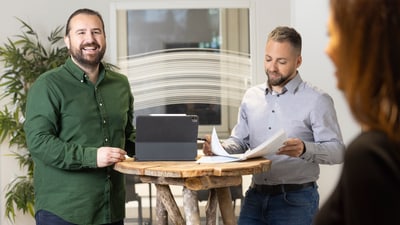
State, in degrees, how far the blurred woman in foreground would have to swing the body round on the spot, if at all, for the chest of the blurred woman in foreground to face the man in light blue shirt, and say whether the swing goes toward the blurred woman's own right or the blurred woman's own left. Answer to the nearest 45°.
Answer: approximately 45° to the blurred woman's own right

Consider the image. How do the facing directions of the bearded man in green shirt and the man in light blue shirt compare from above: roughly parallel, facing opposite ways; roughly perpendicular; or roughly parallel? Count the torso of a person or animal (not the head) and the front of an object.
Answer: roughly perpendicular

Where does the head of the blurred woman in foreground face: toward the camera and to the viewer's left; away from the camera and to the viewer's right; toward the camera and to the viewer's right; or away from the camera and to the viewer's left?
away from the camera and to the viewer's left

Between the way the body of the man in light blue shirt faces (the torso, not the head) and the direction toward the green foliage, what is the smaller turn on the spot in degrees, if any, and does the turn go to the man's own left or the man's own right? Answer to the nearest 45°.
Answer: approximately 90° to the man's own right

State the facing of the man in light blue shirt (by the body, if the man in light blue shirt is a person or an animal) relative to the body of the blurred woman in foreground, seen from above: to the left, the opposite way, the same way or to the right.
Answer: to the left

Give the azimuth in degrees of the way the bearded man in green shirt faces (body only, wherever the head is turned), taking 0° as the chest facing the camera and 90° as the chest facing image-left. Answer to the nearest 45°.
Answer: approximately 315°

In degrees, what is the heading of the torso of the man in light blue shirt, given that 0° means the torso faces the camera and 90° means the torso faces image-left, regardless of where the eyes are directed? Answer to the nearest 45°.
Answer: approximately 45°
